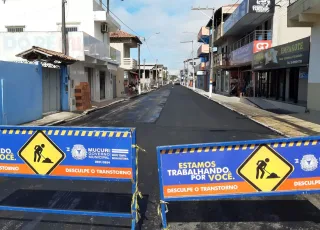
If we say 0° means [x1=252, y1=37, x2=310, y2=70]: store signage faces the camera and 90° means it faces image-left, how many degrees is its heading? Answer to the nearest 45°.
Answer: approximately 45°

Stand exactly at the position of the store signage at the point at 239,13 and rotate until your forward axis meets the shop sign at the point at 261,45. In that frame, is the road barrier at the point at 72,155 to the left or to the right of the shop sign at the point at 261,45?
right

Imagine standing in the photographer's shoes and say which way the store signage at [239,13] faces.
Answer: facing to the left of the viewer

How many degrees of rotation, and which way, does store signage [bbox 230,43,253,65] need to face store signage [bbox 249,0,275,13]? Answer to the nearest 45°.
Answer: approximately 45° to its left

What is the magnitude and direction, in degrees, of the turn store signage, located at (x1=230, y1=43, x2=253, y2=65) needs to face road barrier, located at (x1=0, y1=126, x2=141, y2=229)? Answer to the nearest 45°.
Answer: approximately 45° to its left

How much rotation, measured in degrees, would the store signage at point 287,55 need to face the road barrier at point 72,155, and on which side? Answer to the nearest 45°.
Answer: approximately 45° to its left

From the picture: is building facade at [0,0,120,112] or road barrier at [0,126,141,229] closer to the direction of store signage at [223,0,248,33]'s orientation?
the building facade

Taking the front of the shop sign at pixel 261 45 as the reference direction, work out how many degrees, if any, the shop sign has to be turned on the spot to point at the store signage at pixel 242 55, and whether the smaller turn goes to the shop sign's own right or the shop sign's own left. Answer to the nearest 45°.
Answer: approximately 135° to the shop sign's own right
